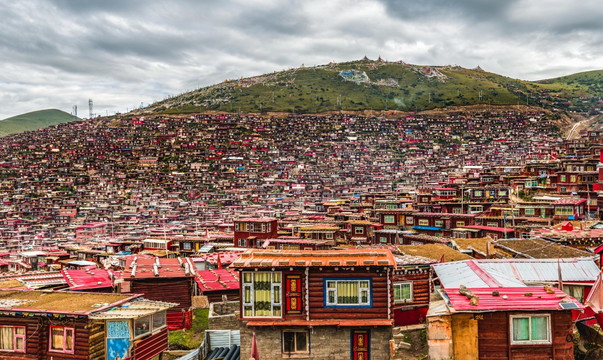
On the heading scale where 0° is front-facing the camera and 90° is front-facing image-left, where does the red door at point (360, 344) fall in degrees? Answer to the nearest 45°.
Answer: approximately 0°

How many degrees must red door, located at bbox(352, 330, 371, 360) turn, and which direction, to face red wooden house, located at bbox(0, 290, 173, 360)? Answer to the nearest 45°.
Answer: approximately 90° to its right

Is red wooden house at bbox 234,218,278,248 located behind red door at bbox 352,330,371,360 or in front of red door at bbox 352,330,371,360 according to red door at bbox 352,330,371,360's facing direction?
behind

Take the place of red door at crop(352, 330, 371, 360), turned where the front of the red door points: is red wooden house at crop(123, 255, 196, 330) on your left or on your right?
on your right

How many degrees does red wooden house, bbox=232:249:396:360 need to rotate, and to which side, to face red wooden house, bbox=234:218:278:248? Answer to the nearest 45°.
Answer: approximately 180°

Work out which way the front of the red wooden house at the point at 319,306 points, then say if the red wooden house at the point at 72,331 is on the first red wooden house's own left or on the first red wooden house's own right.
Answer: on the first red wooden house's own right

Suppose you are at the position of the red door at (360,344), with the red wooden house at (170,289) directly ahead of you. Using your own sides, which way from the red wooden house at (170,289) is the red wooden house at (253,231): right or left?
right

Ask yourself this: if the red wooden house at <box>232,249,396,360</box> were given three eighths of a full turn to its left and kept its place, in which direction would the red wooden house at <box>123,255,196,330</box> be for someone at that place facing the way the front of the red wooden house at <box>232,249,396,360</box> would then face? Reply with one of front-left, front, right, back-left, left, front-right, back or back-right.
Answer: left
